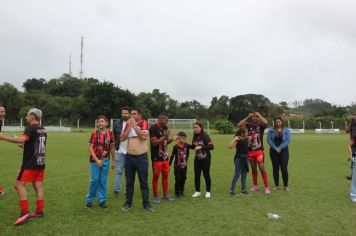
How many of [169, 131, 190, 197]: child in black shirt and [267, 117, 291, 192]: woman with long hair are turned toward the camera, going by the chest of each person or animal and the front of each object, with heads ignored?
2

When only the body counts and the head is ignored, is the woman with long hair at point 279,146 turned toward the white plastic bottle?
yes

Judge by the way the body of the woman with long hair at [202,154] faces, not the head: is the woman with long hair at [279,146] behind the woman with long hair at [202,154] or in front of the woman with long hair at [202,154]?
behind

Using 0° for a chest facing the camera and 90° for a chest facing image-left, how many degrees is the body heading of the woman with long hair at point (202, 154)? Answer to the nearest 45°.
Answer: approximately 45°

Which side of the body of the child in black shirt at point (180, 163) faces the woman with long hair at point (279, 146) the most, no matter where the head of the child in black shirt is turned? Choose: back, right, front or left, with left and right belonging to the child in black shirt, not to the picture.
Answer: left

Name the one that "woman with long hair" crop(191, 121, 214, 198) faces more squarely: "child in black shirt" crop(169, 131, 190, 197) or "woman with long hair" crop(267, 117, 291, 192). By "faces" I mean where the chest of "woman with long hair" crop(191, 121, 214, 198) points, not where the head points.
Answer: the child in black shirt
